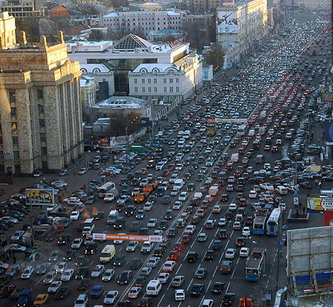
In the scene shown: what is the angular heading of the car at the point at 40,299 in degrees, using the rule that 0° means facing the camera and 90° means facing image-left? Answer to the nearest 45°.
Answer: approximately 45°

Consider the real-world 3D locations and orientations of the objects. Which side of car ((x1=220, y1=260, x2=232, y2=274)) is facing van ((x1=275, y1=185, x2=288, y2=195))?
front

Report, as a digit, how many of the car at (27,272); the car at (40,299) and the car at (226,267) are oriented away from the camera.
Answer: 1

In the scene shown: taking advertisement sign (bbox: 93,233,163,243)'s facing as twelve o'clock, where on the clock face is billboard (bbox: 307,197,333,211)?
The billboard is roughly at 9 o'clock from the advertisement sign.

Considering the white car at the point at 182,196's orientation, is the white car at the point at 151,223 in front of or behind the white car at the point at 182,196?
in front

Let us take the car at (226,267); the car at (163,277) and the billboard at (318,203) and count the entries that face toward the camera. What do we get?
1

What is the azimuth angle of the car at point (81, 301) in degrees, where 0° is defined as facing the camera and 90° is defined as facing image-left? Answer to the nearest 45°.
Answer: approximately 45°

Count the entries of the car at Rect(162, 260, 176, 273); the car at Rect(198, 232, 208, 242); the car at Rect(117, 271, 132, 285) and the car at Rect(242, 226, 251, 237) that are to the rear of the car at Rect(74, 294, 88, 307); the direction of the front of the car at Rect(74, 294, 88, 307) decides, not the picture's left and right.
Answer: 4

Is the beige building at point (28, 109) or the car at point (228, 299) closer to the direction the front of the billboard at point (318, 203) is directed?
the car

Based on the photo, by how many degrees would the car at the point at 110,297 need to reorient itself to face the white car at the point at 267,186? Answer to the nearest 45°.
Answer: approximately 180°
